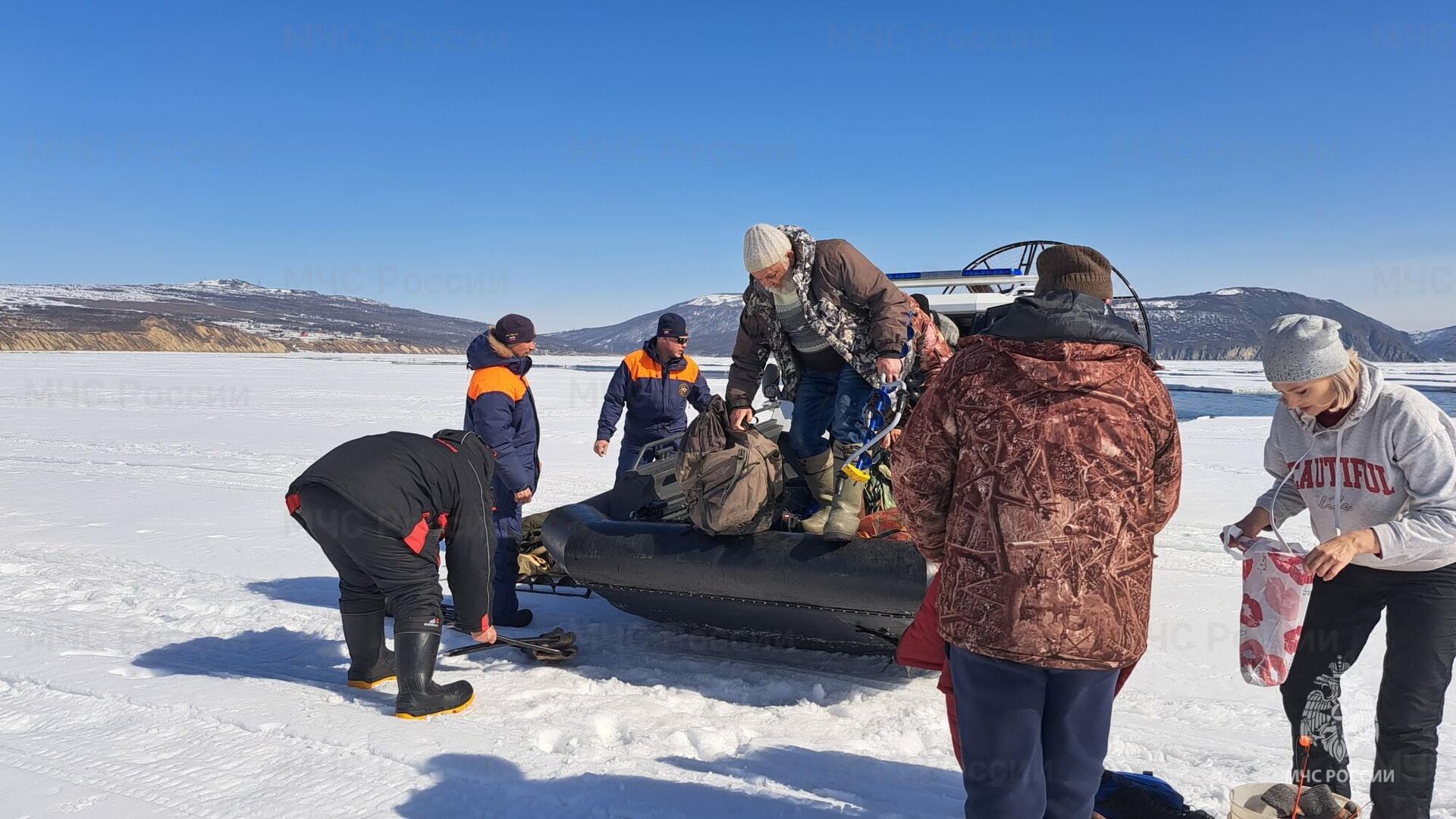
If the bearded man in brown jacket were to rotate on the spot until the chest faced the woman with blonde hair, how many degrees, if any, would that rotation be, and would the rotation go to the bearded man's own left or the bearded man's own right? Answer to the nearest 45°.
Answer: approximately 90° to the bearded man's own left

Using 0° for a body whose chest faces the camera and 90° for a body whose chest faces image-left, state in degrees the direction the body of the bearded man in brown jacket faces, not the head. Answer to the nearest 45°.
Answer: approximately 45°

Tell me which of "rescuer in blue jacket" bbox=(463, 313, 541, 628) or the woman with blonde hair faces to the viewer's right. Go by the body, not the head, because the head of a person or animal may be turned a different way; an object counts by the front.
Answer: the rescuer in blue jacket

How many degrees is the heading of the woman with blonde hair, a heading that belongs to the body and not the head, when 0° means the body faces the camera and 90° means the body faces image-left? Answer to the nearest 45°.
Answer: approximately 45°

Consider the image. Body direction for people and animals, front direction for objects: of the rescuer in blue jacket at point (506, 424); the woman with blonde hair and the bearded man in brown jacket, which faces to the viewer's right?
the rescuer in blue jacket

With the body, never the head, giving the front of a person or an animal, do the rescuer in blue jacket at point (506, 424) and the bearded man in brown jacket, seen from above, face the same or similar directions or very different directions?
very different directions
